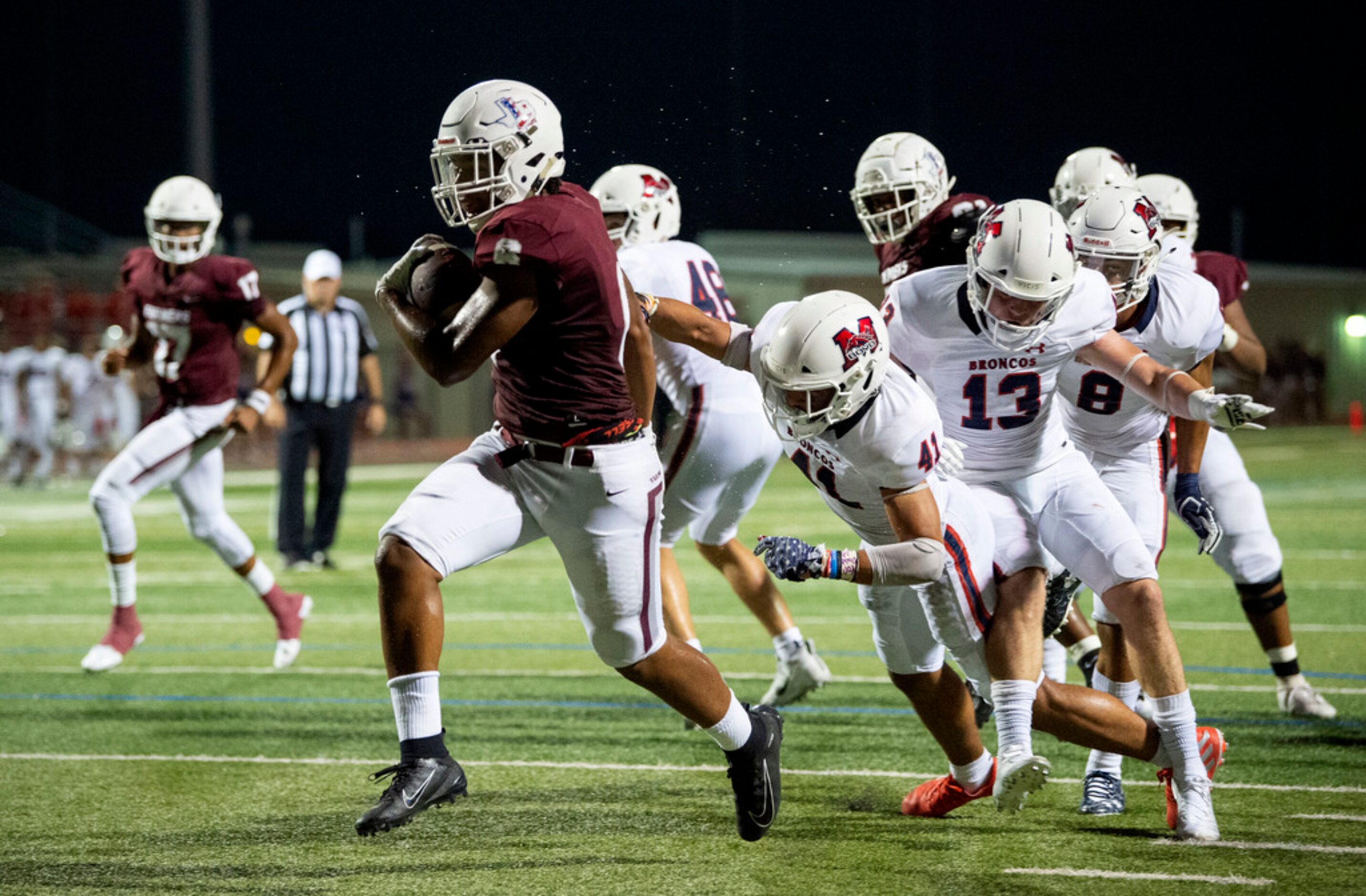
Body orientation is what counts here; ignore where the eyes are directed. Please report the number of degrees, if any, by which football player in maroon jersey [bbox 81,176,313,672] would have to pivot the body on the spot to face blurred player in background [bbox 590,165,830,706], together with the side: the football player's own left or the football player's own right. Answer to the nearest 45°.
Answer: approximately 90° to the football player's own left

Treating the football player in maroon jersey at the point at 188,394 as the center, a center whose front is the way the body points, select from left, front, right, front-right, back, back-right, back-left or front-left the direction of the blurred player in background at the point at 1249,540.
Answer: left

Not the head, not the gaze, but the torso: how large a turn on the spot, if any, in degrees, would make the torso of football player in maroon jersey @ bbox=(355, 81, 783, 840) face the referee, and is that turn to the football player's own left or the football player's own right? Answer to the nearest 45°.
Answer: approximately 135° to the football player's own right

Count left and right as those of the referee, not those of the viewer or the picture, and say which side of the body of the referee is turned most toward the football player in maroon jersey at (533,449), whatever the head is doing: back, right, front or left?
front

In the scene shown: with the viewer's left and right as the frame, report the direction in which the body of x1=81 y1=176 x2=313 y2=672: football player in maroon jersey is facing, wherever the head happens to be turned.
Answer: facing the viewer and to the left of the viewer

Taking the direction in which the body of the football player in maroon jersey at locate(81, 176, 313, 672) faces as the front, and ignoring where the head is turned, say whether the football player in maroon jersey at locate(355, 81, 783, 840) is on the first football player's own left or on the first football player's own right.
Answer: on the first football player's own left

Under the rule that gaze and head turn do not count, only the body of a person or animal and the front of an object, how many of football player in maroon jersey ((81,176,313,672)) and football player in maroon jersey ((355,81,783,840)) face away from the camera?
0

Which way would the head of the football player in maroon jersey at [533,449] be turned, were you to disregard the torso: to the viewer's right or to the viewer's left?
to the viewer's left
